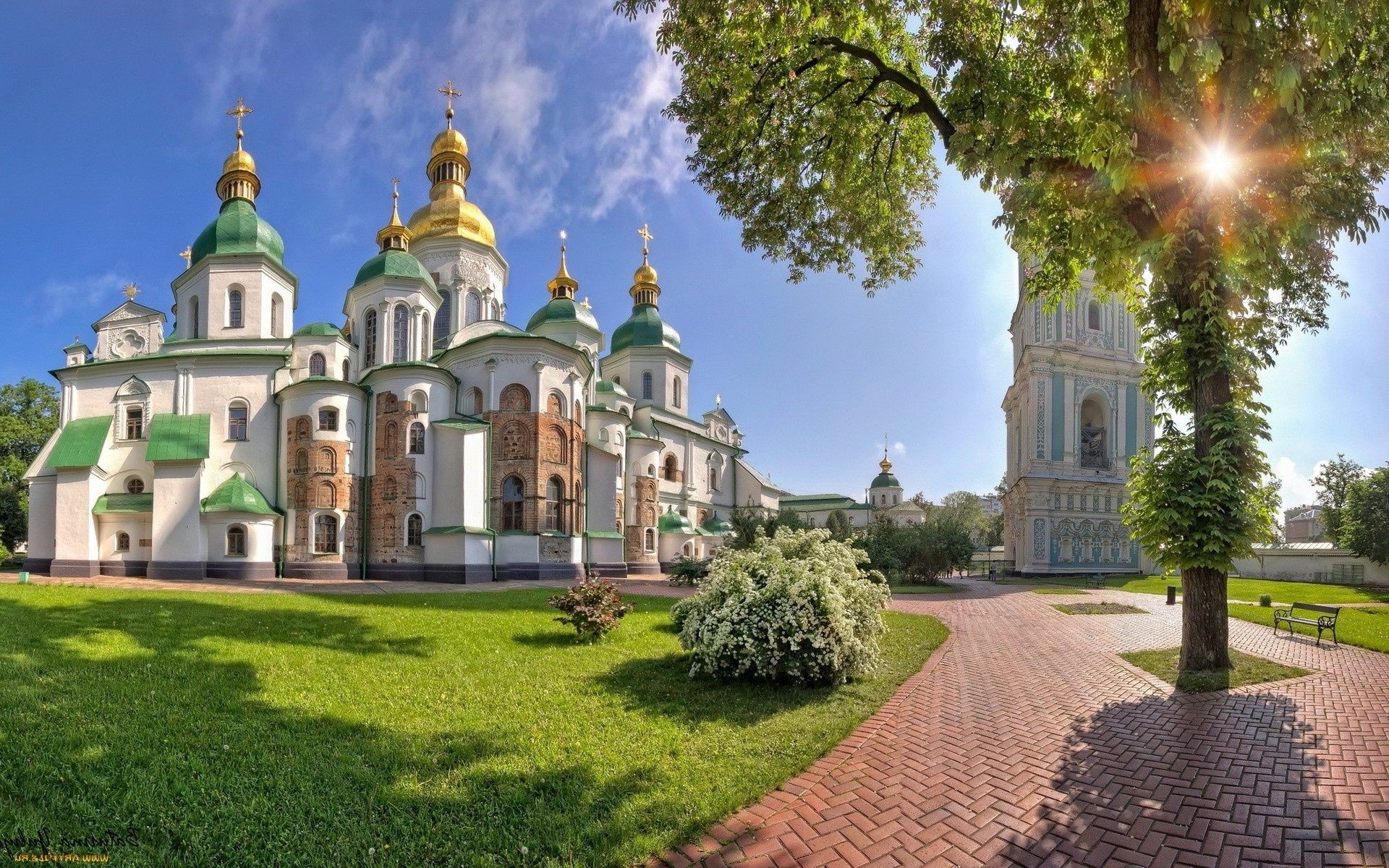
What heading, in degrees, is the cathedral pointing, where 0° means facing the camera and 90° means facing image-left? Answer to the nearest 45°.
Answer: approximately 135°

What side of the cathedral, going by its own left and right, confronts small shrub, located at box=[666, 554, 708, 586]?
back

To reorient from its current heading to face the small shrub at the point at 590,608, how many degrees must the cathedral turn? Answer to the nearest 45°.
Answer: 0° — it already faces it

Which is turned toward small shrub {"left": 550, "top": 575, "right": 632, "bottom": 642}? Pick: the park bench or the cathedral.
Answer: the park bench

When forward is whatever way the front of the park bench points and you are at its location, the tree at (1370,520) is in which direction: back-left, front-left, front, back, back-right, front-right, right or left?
back-right

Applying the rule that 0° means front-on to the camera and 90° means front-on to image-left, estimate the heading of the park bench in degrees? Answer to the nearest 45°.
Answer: approximately 45°
